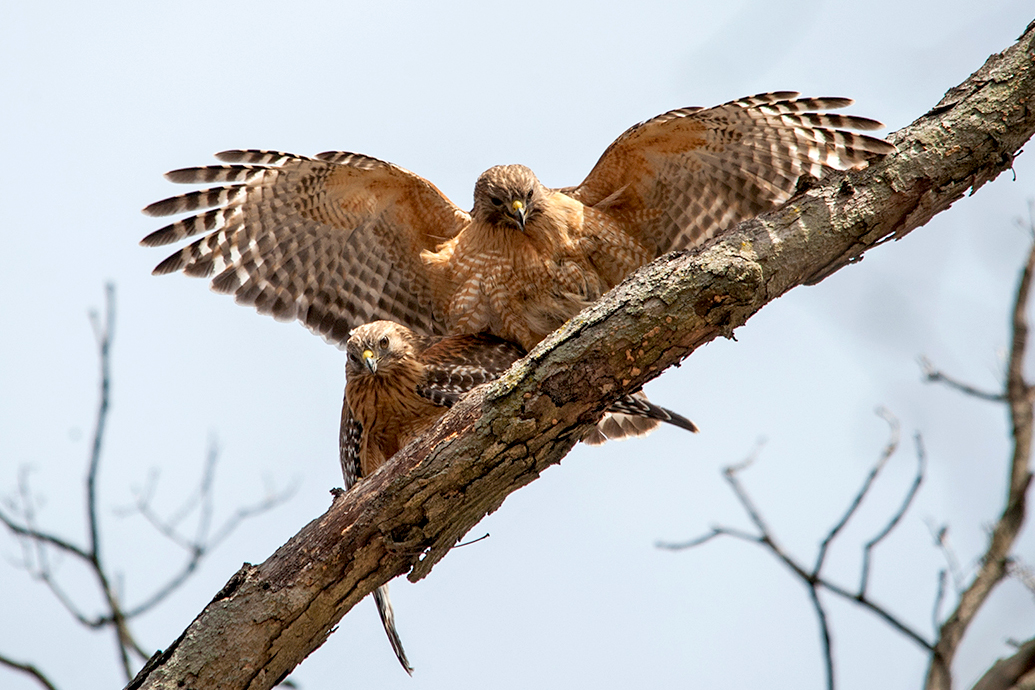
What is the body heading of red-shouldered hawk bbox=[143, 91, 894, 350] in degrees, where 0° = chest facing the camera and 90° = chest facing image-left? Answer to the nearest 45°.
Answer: approximately 0°

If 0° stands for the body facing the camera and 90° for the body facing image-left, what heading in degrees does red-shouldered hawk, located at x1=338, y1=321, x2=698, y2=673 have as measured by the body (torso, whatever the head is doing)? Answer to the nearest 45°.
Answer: approximately 45°
